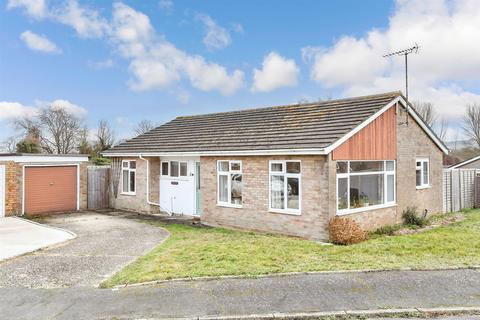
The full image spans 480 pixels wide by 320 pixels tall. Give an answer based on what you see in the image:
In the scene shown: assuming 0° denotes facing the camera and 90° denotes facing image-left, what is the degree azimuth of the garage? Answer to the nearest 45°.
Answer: approximately 0°

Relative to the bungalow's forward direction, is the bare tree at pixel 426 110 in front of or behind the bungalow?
behind

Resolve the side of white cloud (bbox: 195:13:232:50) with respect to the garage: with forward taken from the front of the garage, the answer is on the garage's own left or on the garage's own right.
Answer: on the garage's own left

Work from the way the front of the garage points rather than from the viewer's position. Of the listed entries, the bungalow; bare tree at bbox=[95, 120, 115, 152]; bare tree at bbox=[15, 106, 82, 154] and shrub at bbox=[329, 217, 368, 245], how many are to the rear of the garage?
2

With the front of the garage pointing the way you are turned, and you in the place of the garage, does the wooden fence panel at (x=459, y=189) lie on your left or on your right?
on your left

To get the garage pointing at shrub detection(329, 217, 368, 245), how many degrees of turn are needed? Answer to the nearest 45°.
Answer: approximately 45° to its left

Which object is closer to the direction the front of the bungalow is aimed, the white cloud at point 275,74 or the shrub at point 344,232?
the shrub

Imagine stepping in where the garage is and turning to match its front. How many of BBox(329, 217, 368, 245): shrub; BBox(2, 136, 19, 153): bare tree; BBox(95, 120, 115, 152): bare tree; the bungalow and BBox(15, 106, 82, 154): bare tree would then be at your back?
3

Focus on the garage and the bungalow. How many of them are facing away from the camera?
0

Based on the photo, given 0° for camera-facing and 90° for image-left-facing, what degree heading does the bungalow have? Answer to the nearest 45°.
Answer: approximately 45°
